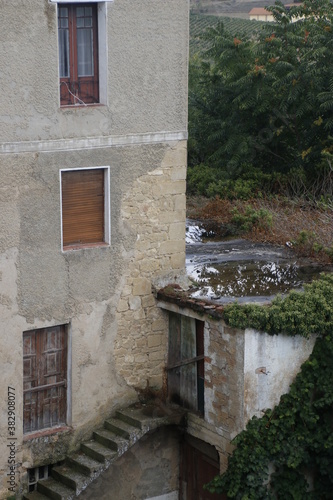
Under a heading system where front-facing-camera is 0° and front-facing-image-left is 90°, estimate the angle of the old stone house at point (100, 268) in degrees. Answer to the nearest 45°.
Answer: approximately 0°

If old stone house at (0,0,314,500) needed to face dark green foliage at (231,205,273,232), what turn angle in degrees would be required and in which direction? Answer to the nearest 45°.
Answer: approximately 135° to its left

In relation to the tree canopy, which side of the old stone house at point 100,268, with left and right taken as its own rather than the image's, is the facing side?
back

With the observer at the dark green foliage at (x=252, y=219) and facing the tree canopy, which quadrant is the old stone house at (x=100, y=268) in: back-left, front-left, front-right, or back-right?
back-left

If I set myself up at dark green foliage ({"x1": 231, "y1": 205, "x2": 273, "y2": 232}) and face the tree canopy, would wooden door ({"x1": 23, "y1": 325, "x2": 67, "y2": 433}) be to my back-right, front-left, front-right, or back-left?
back-left
